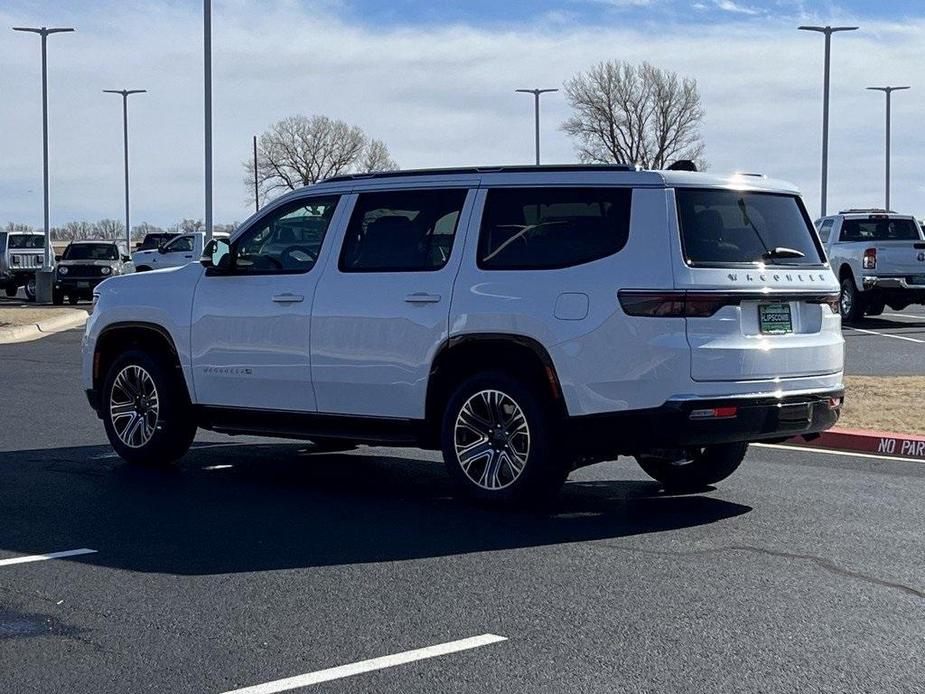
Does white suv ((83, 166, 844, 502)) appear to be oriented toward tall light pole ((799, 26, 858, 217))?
no

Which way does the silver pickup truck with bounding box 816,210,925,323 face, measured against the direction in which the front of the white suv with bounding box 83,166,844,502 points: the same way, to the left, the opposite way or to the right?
the same way

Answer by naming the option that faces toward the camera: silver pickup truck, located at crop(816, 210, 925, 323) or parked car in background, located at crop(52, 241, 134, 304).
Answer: the parked car in background

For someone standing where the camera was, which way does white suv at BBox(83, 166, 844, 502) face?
facing away from the viewer and to the left of the viewer

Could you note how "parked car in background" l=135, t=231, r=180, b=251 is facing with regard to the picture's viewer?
facing the viewer and to the left of the viewer

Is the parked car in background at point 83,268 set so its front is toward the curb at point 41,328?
yes

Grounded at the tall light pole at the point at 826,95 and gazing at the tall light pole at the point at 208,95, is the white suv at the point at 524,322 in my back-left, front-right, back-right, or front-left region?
front-left

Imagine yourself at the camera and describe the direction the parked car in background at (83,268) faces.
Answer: facing the viewer

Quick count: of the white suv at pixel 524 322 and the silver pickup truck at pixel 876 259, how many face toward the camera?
0

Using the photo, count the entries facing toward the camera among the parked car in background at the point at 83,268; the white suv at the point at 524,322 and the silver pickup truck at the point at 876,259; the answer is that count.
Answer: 1

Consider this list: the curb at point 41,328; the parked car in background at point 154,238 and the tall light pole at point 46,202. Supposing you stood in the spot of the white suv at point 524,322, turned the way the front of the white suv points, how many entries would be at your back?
0

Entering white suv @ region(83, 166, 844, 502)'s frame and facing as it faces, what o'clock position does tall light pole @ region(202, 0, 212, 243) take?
The tall light pole is roughly at 1 o'clock from the white suv.

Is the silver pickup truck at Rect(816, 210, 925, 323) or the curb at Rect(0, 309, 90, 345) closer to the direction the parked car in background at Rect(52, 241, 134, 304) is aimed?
the curb

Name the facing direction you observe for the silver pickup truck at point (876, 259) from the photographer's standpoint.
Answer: facing away from the viewer and to the left of the viewer
